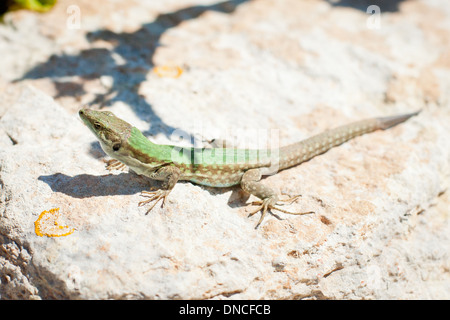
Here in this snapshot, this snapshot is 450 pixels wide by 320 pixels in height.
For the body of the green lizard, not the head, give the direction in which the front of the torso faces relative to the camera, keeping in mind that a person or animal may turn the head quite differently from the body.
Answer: to the viewer's left
